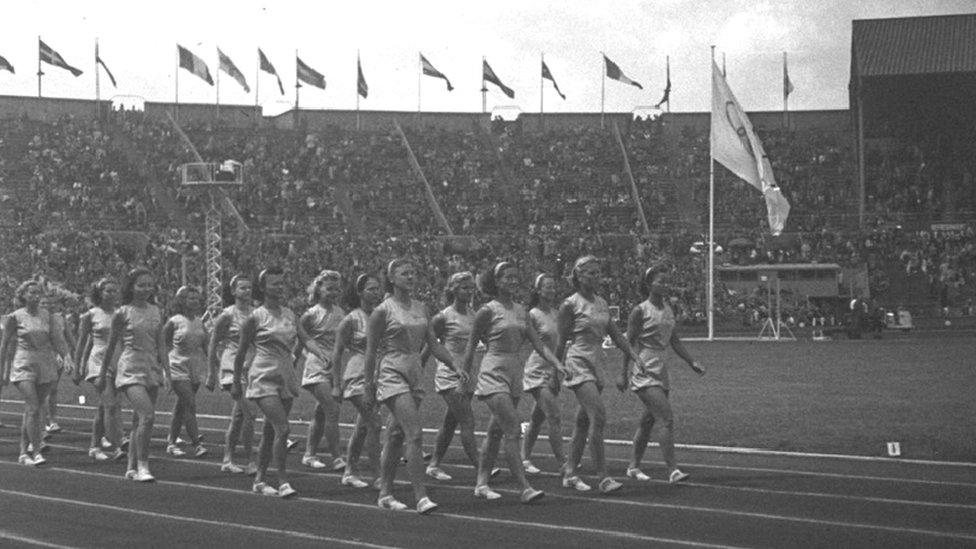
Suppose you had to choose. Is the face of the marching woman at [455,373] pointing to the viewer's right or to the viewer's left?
to the viewer's right

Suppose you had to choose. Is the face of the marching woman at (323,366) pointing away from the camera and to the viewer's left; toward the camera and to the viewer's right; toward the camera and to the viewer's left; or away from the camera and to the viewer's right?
toward the camera and to the viewer's right

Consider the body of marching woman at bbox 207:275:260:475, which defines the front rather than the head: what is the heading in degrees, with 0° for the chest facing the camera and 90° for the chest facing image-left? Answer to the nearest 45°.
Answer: approximately 315°

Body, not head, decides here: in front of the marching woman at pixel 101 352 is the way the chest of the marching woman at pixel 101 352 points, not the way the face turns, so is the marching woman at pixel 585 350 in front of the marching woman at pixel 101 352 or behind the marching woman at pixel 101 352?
in front

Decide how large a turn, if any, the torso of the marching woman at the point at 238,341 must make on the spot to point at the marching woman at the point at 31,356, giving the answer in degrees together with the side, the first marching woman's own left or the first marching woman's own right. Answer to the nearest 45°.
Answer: approximately 180°

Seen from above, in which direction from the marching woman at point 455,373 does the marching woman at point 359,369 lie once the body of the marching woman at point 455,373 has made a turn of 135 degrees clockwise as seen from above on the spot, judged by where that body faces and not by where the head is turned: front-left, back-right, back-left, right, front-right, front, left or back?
front

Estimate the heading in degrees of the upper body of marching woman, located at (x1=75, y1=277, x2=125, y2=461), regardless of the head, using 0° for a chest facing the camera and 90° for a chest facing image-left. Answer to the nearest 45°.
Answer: approximately 315°

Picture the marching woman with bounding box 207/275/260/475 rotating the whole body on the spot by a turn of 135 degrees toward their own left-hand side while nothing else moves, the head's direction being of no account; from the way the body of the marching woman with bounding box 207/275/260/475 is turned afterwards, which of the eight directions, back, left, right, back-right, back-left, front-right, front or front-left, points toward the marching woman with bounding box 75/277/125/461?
front-left

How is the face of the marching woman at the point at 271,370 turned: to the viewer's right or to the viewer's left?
to the viewer's right

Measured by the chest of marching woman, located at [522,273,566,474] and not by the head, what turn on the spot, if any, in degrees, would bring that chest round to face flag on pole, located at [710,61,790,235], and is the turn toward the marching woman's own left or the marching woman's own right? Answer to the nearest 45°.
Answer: approximately 135° to the marching woman's own left

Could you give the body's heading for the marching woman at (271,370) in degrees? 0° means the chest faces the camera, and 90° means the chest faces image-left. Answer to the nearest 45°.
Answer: approximately 315°

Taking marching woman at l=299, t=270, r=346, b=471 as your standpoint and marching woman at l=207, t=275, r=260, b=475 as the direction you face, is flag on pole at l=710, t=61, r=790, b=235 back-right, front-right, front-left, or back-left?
back-right

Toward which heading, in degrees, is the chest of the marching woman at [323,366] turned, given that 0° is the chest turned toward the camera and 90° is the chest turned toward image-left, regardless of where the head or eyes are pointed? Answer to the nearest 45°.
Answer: approximately 315°

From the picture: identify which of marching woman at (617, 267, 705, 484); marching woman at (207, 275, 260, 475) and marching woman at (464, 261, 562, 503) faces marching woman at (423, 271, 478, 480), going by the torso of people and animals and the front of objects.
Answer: marching woman at (207, 275, 260, 475)
